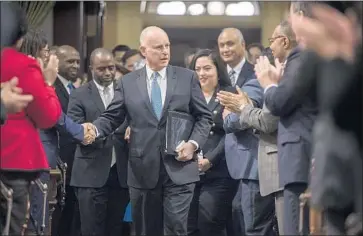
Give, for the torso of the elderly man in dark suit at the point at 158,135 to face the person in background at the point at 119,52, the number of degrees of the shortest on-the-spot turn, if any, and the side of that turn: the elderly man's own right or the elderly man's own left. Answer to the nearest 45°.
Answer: approximately 180°

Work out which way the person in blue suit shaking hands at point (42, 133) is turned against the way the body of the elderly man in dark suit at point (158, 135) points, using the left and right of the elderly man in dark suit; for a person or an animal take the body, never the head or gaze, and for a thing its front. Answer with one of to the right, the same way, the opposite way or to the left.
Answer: to the left

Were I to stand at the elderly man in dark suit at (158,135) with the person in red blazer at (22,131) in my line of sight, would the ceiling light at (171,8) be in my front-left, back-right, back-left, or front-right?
back-right

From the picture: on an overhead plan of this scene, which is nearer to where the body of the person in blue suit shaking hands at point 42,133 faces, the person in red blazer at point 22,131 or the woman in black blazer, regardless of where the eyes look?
the woman in black blazer

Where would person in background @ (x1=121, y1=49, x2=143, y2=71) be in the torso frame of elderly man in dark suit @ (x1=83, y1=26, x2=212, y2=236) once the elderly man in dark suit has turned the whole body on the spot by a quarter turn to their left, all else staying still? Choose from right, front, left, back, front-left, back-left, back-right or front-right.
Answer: left

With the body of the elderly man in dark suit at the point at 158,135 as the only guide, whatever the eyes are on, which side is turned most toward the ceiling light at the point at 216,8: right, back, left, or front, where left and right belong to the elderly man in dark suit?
back

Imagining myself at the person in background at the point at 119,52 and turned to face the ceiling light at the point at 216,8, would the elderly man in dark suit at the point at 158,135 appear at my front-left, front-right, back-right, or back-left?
back-right

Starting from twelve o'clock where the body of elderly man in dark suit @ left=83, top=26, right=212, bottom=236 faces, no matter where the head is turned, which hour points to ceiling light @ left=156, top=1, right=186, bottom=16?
The ceiling light is roughly at 6 o'clock from the elderly man in dark suit.

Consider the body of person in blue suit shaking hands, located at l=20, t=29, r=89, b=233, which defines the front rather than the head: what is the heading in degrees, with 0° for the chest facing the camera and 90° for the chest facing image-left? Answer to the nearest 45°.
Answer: approximately 270°

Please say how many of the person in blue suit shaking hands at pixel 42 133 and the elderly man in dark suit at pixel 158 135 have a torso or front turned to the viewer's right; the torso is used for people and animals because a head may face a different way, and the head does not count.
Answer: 1
